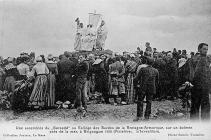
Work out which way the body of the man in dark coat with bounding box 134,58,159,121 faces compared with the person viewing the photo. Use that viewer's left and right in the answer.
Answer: facing away from the viewer and to the left of the viewer

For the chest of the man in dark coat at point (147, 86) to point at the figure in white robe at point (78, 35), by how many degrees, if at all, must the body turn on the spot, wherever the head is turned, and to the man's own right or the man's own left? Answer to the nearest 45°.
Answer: approximately 45° to the man's own left

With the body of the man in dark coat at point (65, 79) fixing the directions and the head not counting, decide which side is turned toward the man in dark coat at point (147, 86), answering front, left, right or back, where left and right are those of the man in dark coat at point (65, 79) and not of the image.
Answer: right

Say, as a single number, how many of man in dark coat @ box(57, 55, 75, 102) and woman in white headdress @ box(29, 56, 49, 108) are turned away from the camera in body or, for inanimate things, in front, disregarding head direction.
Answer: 2

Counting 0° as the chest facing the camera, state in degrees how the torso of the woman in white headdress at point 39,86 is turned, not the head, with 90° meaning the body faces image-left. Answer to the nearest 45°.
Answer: approximately 180°

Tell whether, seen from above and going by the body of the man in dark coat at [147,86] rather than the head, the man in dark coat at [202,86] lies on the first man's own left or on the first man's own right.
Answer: on the first man's own right

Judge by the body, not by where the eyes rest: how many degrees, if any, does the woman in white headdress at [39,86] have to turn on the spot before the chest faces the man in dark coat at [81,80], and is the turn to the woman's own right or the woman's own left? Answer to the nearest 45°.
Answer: approximately 90° to the woman's own right

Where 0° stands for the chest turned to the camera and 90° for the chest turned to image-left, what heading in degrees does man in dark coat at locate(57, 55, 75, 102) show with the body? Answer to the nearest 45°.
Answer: approximately 180°
